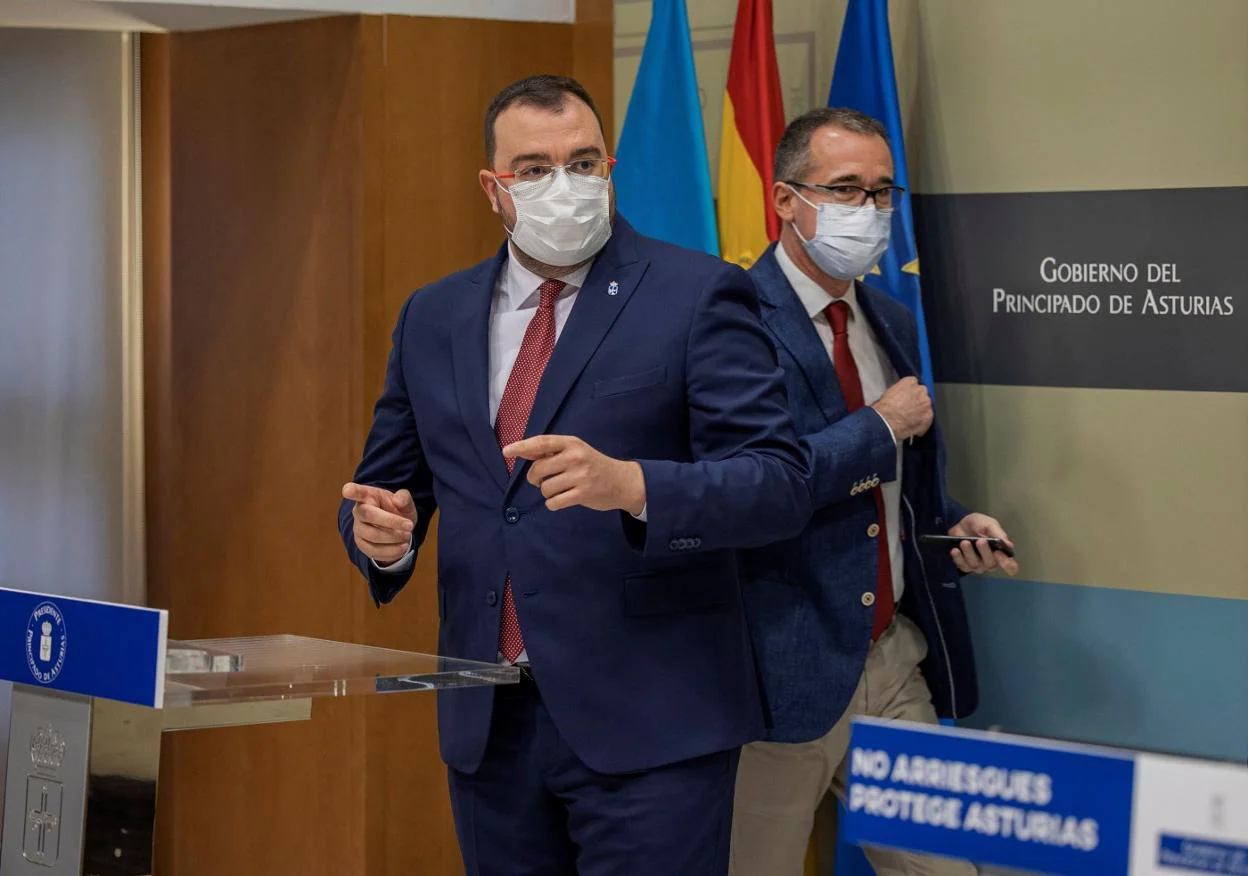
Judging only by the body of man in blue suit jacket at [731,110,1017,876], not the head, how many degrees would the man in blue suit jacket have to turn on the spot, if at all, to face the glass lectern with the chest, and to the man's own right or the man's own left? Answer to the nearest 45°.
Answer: approximately 90° to the man's own right

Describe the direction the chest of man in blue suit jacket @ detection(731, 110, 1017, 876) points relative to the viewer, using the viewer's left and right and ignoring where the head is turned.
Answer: facing the viewer and to the right of the viewer

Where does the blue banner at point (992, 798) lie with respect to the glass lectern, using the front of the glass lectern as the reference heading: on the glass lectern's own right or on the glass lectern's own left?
on the glass lectern's own left

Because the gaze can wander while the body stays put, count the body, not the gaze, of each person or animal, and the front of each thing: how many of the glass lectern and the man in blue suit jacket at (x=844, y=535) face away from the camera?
0

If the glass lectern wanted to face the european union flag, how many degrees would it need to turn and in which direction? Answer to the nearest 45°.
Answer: approximately 180°

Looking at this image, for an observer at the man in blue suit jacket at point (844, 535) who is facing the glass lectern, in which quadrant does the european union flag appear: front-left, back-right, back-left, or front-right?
back-right

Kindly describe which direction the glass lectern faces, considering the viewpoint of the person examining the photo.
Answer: facing the viewer and to the left of the viewer

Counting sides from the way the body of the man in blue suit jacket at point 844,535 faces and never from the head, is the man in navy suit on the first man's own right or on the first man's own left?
on the first man's own right
